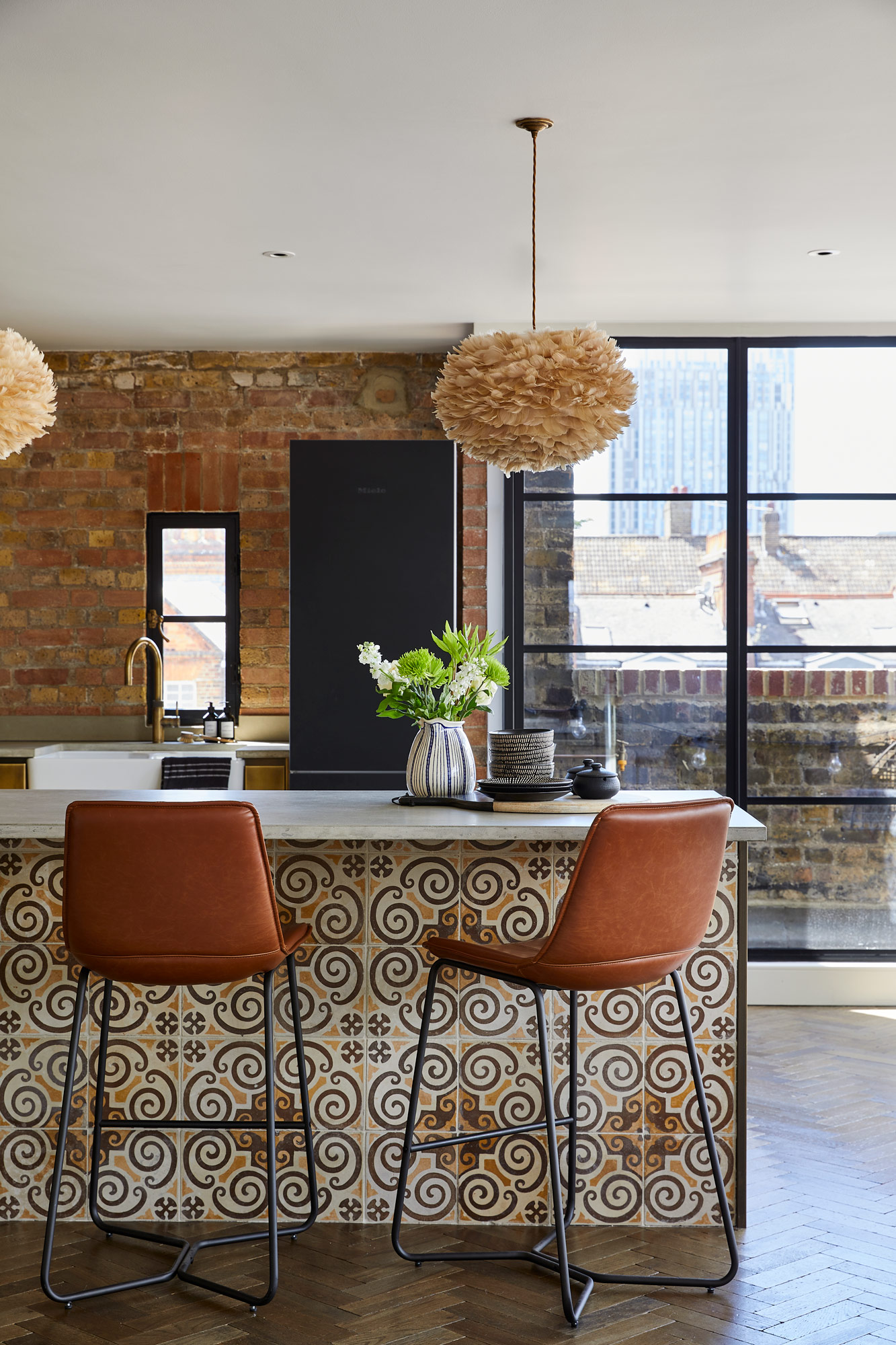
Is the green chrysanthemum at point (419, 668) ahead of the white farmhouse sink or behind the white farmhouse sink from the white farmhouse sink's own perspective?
ahead

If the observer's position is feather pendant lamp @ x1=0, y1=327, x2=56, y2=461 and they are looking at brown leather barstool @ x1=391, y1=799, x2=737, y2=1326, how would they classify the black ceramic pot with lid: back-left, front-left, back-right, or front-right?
front-left

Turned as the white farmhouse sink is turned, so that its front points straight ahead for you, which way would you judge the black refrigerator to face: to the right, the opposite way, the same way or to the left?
the same way

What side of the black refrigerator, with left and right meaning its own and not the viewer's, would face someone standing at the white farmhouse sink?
right

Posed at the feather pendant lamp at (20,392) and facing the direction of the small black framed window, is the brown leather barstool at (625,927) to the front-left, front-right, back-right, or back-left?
back-right

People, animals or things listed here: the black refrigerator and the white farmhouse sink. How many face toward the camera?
2

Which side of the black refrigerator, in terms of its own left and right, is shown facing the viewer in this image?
front

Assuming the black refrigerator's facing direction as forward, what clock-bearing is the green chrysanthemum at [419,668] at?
The green chrysanthemum is roughly at 12 o'clock from the black refrigerator.

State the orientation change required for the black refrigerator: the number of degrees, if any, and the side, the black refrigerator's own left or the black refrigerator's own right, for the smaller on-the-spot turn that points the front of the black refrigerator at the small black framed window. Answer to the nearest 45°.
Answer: approximately 135° to the black refrigerator's own right

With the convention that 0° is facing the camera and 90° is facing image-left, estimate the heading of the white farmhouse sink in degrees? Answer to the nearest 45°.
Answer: approximately 0°

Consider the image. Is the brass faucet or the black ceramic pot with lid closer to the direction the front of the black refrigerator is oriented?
the black ceramic pot with lid

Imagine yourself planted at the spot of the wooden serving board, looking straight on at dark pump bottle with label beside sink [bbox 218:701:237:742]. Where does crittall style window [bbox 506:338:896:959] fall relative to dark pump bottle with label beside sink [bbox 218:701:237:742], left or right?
right

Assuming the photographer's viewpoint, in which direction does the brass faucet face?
facing the viewer and to the left of the viewer

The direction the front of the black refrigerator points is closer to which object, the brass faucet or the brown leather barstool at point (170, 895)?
the brown leather barstool

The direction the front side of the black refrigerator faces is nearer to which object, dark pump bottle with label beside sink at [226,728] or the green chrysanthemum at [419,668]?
the green chrysanthemum
